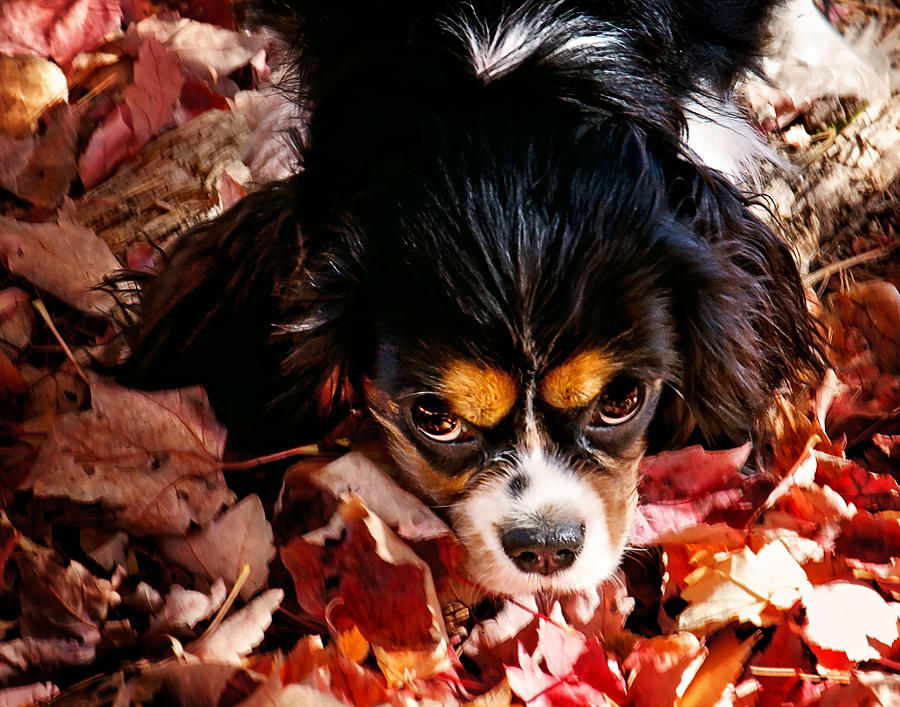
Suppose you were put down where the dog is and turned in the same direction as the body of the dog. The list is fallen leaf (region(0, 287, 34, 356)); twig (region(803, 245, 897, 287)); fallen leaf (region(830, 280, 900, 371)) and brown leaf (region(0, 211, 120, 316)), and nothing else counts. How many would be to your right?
2

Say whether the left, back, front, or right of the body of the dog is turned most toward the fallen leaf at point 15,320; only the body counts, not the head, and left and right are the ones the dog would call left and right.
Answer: right

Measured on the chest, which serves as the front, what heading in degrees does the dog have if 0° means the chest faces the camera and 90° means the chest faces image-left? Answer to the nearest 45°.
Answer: approximately 0°

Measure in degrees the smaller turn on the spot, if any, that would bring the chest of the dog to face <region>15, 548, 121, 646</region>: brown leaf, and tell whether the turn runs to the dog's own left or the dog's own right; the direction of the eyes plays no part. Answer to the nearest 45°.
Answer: approximately 45° to the dog's own right

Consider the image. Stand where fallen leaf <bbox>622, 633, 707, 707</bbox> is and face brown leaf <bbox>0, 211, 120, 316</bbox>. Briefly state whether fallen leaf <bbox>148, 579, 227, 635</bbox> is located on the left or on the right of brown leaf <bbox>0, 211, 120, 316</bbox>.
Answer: left

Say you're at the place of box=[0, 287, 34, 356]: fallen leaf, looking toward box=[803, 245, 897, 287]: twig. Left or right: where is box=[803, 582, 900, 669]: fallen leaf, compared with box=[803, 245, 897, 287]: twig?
right

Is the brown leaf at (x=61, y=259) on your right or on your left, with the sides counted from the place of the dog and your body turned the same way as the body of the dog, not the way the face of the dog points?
on your right

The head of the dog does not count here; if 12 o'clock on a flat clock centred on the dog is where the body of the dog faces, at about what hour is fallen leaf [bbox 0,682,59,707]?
The fallen leaf is roughly at 1 o'clock from the dog.

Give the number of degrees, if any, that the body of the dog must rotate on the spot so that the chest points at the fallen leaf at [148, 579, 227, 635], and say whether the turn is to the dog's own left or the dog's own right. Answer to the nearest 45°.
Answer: approximately 45° to the dog's own right

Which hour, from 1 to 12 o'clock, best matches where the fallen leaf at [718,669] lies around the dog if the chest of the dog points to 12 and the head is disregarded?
The fallen leaf is roughly at 10 o'clock from the dog.

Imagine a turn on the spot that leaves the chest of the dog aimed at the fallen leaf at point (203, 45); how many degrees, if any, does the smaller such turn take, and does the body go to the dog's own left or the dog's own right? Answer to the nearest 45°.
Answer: approximately 135° to the dog's own right

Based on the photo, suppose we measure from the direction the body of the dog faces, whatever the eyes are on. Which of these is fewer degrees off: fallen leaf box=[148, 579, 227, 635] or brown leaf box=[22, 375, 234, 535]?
the fallen leaf

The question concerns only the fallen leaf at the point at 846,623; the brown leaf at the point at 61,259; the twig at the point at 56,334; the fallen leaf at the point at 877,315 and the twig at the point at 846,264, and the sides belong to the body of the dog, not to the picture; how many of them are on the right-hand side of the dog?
2
